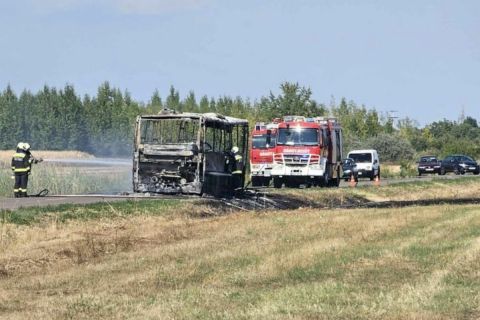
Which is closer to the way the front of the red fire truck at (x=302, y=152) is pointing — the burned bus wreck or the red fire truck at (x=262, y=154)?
the burned bus wreck

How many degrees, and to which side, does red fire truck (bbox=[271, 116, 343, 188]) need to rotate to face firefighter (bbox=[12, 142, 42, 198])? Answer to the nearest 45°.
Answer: approximately 45° to its right

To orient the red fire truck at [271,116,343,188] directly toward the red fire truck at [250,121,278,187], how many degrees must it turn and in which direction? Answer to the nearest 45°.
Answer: approximately 135° to its right

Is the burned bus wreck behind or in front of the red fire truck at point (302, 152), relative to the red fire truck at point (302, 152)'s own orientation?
in front

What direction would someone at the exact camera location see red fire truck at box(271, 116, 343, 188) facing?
facing the viewer

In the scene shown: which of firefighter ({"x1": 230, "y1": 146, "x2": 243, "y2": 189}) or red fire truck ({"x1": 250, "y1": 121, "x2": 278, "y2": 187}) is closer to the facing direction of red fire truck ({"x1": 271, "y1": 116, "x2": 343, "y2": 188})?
the firefighter

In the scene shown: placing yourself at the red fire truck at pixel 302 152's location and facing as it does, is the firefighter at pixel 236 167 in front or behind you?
in front
